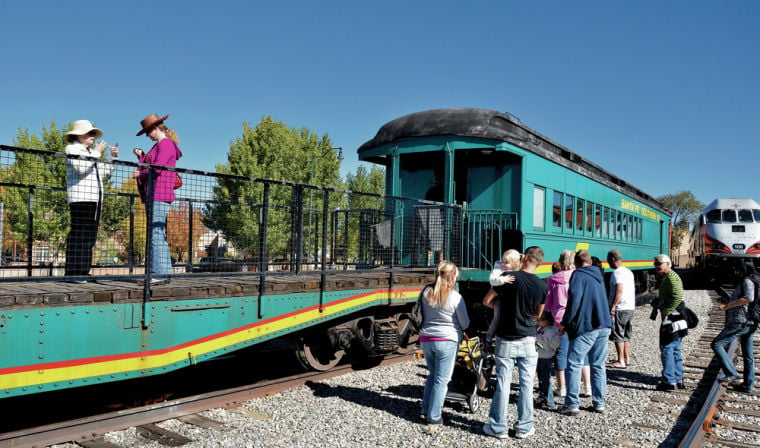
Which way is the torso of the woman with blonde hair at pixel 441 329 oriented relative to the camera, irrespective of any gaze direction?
away from the camera

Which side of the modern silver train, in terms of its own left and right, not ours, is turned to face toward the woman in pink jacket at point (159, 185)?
front

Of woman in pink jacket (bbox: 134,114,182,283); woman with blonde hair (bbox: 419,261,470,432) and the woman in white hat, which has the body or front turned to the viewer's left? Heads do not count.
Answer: the woman in pink jacket

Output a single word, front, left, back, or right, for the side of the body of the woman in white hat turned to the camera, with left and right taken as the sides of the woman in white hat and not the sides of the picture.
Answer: right

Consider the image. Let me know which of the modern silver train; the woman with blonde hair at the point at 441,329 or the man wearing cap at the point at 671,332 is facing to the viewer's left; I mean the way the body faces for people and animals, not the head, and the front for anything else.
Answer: the man wearing cap

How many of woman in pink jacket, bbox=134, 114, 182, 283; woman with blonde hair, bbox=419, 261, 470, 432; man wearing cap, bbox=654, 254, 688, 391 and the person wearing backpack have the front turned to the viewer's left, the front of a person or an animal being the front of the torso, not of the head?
3

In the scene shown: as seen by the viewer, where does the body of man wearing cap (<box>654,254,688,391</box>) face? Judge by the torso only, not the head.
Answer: to the viewer's left

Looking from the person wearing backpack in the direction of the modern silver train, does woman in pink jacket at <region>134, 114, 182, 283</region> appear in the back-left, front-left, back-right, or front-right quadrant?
back-left

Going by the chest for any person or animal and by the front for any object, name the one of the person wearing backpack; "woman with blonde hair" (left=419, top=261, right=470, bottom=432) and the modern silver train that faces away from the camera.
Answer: the woman with blonde hair

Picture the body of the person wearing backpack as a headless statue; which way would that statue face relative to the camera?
to the viewer's left

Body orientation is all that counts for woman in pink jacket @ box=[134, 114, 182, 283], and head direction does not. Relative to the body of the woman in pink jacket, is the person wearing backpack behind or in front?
behind

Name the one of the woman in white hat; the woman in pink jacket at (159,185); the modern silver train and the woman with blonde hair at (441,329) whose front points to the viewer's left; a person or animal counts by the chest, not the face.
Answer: the woman in pink jacket

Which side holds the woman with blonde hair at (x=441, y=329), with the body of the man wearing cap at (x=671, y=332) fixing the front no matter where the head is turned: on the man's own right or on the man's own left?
on the man's own left

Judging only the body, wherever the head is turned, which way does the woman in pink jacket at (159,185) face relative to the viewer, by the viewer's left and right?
facing to the left of the viewer

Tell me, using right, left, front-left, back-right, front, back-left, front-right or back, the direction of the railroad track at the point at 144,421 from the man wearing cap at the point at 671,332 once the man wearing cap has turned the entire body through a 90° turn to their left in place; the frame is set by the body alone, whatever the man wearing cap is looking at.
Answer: front-right

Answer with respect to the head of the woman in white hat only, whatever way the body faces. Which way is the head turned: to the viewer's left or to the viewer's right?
to the viewer's right
